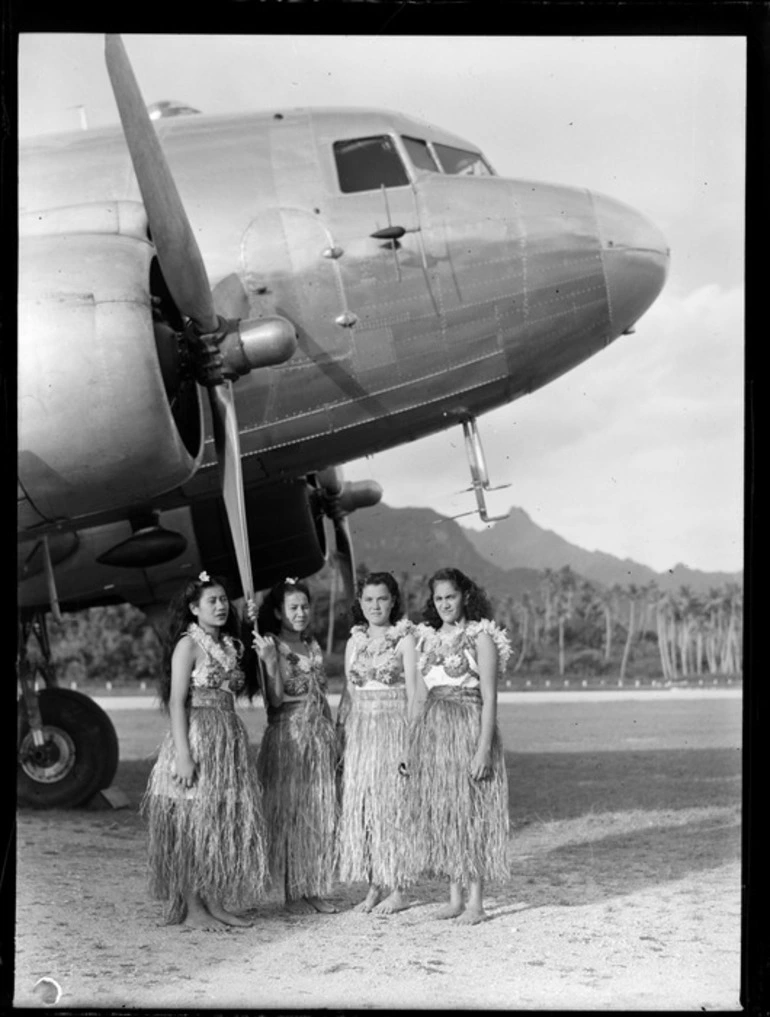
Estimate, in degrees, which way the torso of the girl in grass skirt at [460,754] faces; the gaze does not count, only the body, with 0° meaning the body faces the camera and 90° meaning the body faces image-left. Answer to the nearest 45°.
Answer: approximately 45°

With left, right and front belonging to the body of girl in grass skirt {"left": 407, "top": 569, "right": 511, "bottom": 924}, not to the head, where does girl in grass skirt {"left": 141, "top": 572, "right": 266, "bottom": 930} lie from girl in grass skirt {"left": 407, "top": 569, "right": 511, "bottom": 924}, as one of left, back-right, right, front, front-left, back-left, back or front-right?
front-right

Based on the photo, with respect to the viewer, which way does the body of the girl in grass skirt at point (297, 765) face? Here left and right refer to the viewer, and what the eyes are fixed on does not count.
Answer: facing the viewer and to the right of the viewer

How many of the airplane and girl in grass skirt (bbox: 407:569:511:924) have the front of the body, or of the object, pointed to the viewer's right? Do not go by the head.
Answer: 1

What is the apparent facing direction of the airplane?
to the viewer's right

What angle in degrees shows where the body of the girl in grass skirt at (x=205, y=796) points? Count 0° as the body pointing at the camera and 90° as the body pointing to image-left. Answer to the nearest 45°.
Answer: approximately 315°
